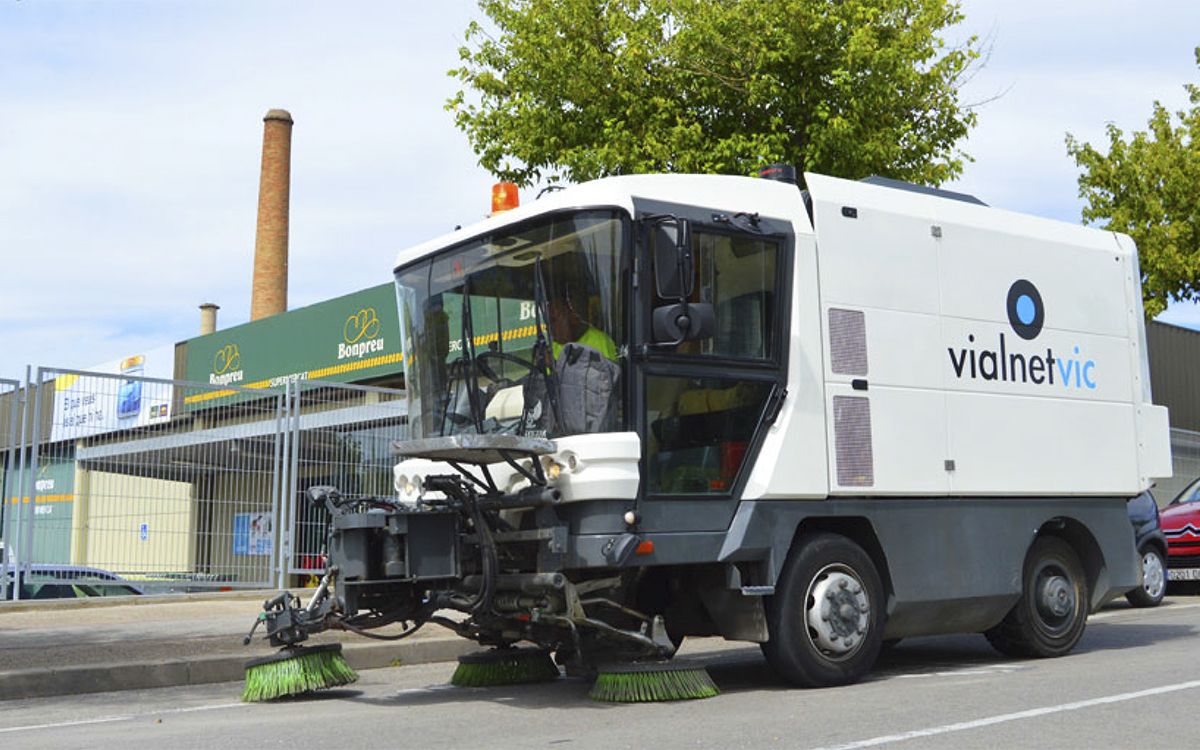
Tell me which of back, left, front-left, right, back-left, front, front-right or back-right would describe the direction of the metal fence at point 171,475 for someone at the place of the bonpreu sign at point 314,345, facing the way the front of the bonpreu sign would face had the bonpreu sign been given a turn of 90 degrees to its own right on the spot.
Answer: back-left

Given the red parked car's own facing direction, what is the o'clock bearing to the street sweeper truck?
The street sweeper truck is roughly at 11 o'clock from the red parked car.

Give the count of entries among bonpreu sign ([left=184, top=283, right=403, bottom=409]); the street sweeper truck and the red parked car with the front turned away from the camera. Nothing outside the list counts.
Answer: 0

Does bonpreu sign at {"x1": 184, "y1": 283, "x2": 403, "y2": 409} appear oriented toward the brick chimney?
no

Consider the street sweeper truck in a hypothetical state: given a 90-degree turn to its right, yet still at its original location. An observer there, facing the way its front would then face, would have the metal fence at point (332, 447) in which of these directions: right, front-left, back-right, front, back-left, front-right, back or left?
front

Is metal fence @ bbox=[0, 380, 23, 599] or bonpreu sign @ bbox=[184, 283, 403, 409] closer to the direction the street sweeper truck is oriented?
the metal fence

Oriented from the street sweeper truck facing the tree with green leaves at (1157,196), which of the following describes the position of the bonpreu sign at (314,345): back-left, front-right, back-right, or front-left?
front-left

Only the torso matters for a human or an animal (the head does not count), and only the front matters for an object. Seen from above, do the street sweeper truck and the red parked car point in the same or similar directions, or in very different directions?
same or similar directions

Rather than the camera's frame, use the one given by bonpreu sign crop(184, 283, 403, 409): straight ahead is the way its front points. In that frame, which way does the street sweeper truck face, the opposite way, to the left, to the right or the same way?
the same way

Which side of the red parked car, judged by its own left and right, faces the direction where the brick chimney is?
right

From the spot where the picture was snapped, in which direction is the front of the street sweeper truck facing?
facing the viewer and to the left of the viewer

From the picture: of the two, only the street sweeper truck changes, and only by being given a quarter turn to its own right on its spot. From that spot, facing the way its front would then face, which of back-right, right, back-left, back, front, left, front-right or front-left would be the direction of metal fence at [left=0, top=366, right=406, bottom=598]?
front

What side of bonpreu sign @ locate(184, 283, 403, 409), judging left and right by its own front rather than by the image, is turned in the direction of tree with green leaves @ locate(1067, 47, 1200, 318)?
left

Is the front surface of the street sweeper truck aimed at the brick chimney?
no

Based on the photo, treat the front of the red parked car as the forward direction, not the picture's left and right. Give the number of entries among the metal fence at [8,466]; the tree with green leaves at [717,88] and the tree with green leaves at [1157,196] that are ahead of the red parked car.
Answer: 2

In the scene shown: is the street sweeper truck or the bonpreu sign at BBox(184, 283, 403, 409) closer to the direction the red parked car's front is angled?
the street sweeper truck

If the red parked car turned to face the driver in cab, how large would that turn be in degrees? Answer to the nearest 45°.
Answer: approximately 45° to its left

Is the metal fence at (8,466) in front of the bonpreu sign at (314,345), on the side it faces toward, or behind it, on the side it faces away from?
in front

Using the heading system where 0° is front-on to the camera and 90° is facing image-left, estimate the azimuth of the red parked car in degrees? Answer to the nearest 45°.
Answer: approximately 45°
